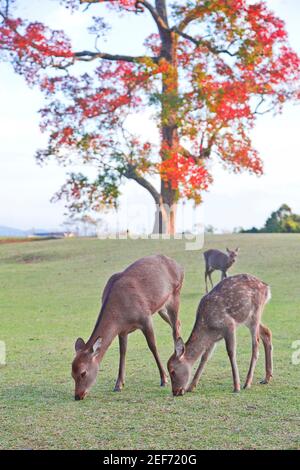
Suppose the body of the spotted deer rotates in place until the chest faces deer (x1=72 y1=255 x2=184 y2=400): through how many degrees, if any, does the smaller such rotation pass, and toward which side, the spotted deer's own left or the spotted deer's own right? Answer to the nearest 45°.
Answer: approximately 45° to the spotted deer's own right

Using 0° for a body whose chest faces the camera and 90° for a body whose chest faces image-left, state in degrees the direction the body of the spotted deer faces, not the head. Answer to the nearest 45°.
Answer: approximately 45°

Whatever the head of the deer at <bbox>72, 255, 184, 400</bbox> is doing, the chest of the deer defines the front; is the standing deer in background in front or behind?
behind

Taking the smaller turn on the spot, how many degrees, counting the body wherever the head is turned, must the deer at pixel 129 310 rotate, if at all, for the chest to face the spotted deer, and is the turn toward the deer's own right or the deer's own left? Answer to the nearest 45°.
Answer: approximately 135° to the deer's own left

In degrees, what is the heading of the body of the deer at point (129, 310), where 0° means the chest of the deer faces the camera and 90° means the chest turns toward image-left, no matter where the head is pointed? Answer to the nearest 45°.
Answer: approximately 45°
